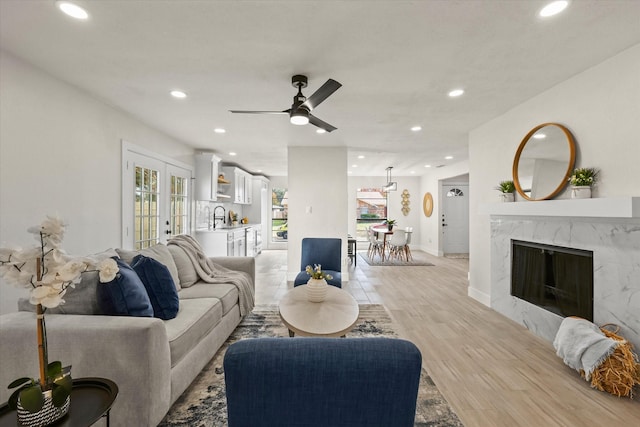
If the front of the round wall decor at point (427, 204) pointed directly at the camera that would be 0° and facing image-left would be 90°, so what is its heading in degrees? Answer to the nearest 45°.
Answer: approximately 45°

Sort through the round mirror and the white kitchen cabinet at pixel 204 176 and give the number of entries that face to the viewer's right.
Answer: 1

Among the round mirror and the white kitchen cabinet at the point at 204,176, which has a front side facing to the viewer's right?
the white kitchen cabinet

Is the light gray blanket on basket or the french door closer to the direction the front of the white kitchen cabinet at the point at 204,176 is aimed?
the light gray blanket on basket

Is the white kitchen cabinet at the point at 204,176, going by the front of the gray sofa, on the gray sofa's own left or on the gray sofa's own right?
on the gray sofa's own left

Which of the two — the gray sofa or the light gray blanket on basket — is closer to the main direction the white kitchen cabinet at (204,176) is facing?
the light gray blanket on basket

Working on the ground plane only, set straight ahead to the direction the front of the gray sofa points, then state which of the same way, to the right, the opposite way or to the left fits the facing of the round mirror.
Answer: the opposite way

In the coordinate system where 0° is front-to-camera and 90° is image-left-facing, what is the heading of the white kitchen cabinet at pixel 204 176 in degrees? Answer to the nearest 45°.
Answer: approximately 270°

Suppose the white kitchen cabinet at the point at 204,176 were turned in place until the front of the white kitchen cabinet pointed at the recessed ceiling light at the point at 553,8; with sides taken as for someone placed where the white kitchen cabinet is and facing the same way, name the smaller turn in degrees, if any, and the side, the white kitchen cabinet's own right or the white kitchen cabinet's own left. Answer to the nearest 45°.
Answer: approximately 90° to the white kitchen cabinet's own right
